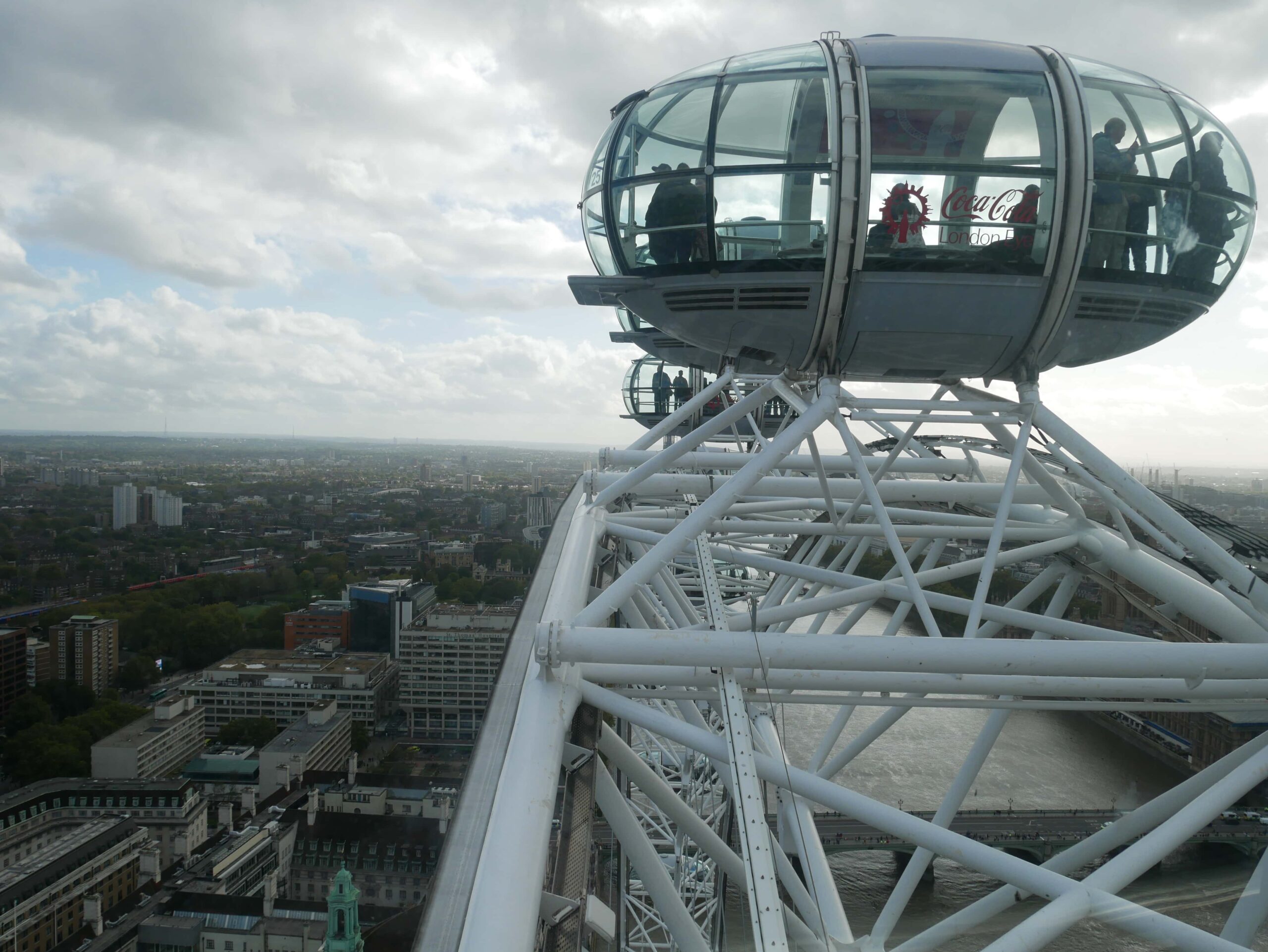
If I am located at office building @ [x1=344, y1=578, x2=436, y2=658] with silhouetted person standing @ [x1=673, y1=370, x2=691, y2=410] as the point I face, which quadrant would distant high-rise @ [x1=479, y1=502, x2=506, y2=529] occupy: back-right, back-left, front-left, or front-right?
back-left
